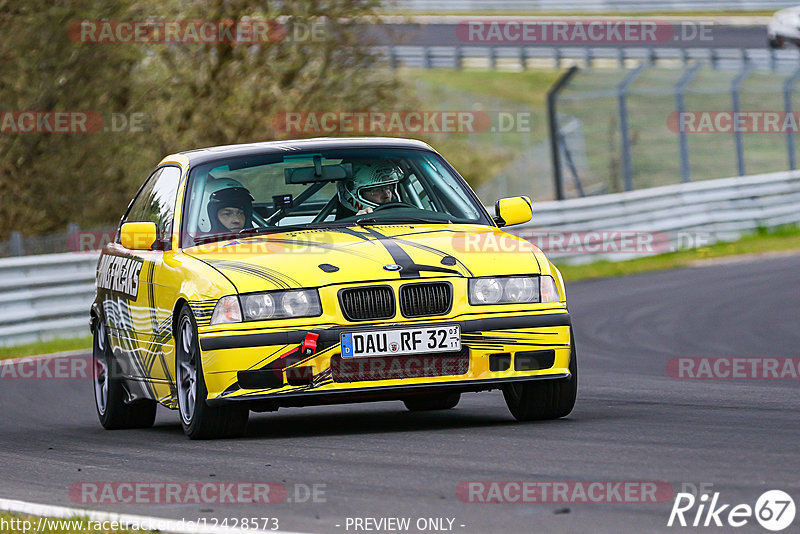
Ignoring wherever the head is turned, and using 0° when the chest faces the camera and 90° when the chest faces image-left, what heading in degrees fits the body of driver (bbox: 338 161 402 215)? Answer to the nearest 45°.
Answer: approximately 315°

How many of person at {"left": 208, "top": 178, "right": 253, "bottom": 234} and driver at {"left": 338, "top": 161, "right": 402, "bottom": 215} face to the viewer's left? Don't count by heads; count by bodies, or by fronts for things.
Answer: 0

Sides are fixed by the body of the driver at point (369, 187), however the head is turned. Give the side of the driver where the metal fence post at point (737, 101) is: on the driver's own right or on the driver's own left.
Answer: on the driver's own left

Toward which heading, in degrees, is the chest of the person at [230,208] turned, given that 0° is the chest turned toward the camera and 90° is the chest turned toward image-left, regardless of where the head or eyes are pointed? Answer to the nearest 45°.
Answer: approximately 315°

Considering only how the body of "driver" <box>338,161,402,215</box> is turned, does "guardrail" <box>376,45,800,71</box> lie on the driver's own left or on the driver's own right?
on the driver's own left
